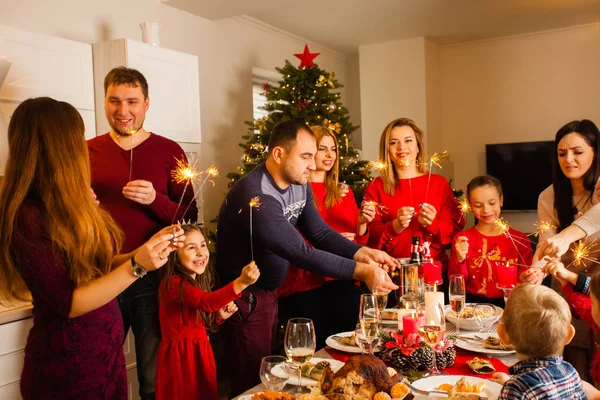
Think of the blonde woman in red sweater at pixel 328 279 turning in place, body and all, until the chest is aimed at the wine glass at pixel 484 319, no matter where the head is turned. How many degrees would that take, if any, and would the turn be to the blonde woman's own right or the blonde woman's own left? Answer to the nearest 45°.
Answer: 0° — they already face it

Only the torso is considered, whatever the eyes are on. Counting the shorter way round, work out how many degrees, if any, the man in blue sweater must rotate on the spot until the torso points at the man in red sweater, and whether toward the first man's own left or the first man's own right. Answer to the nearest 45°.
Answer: approximately 135° to the first man's own right

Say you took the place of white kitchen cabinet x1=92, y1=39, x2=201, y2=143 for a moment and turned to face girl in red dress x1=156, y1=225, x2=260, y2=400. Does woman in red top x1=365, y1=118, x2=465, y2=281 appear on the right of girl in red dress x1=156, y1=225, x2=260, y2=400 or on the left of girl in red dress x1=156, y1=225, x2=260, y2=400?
left

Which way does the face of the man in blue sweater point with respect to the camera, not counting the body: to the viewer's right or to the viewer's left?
to the viewer's right

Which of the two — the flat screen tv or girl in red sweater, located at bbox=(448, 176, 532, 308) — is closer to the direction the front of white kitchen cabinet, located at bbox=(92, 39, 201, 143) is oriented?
the girl in red sweater

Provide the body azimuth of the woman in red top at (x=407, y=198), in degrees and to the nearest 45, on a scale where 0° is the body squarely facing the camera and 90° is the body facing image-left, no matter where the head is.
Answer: approximately 0°

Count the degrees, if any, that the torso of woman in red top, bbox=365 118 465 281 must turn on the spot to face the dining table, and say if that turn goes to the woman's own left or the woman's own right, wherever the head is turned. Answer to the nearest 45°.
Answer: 0° — they already face it

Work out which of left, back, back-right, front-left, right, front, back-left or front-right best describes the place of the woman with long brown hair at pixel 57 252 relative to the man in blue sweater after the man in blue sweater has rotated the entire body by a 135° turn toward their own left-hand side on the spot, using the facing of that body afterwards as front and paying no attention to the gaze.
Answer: back-left

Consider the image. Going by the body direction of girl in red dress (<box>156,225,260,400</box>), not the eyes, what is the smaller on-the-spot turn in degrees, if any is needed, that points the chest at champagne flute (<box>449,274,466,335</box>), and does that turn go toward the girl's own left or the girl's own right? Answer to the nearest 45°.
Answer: approximately 45° to the girl's own left
